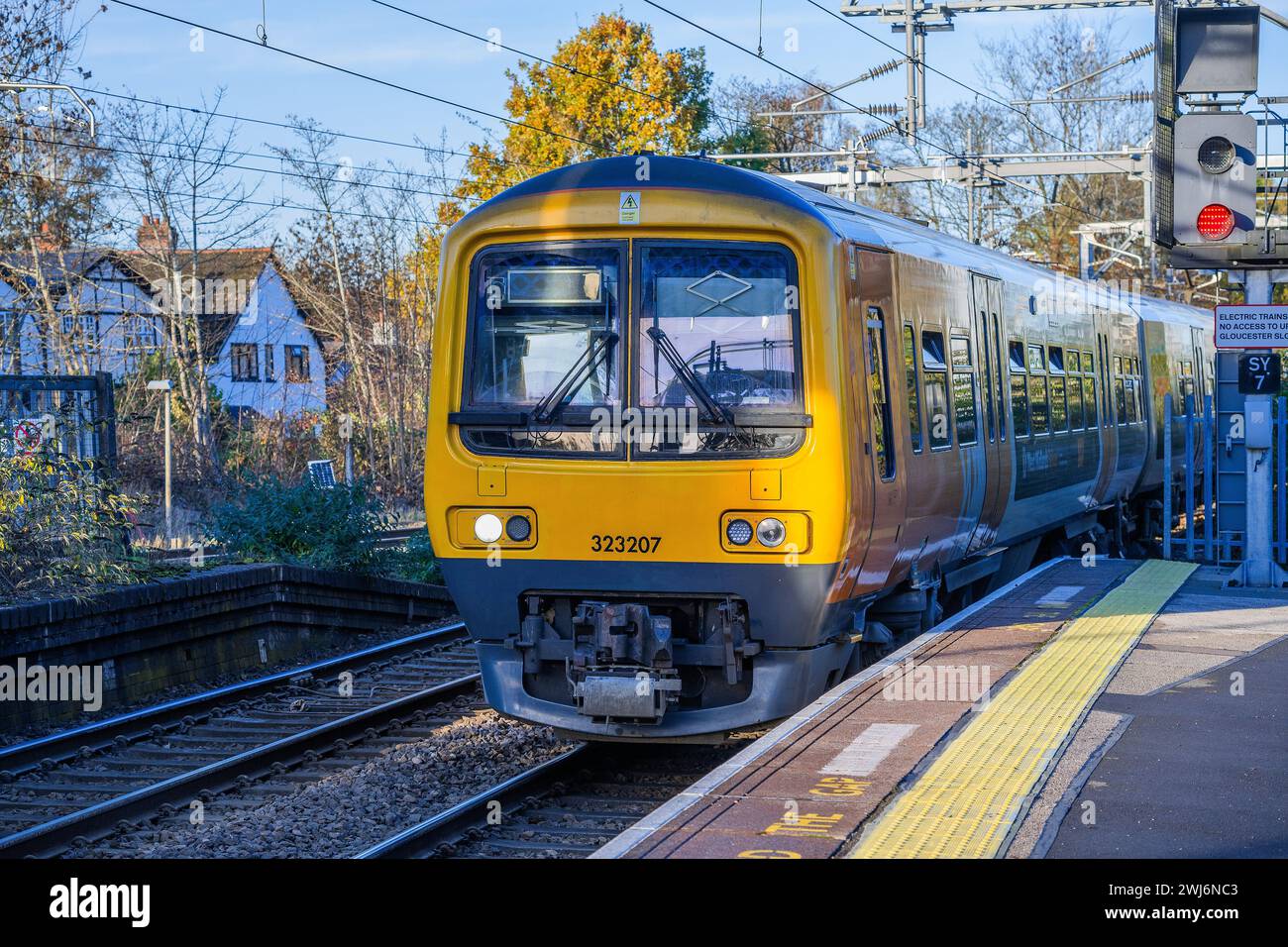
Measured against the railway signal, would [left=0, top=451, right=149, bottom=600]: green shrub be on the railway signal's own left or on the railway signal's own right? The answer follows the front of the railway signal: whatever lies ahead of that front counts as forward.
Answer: on the railway signal's own right

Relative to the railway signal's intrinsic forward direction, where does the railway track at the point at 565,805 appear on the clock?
The railway track is roughly at 1 o'clock from the railway signal.

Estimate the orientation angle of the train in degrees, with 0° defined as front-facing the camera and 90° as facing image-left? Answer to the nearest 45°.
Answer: approximately 45°

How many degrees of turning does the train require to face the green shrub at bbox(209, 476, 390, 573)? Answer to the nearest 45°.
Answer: approximately 90° to its right

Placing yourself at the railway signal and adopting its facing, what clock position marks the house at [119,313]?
The house is roughly at 4 o'clock from the railway signal.

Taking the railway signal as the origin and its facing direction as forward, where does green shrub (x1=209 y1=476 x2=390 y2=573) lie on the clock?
The green shrub is roughly at 3 o'clock from the railway signal.

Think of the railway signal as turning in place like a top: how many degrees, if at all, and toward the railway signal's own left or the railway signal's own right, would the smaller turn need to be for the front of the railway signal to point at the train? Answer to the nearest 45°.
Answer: approximately 45° to the railway signal's own right

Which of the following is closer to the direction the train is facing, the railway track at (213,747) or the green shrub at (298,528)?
the railway track

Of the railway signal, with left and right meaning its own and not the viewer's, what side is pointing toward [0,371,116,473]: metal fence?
right

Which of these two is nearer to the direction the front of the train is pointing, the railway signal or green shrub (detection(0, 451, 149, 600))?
the green shrub

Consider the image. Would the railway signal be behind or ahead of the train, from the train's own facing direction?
behind
